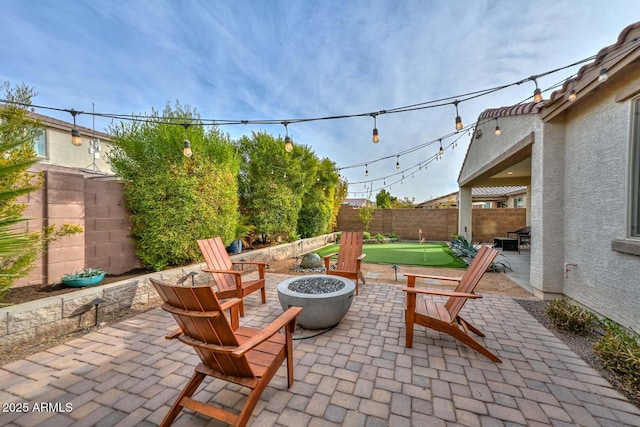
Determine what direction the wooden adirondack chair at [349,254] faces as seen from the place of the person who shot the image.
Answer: facing the viewer and to the left of the viewer

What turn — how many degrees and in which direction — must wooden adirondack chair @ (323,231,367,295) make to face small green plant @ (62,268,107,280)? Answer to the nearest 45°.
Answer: approximately 45° to its right

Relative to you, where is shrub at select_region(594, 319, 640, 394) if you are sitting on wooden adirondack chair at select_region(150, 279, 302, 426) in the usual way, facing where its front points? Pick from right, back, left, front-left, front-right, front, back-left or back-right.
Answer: front-right

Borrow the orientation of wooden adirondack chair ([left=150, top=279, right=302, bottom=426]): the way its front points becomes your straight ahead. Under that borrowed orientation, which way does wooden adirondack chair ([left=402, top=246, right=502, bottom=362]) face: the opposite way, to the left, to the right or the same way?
to the left

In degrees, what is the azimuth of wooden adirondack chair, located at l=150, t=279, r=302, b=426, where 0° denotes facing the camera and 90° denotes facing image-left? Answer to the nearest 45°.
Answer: approximately 225°

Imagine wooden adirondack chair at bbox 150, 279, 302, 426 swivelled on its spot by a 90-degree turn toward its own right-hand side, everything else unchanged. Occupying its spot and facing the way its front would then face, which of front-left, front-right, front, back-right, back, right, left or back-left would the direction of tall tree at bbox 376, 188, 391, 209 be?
left

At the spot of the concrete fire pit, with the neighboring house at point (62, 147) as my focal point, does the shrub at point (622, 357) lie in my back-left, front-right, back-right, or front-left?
back-right

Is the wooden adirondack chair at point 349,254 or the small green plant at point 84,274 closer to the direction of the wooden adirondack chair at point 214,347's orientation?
the wooden adirondack chair

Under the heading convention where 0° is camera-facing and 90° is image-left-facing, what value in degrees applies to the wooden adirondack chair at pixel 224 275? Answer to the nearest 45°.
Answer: approximately 315°

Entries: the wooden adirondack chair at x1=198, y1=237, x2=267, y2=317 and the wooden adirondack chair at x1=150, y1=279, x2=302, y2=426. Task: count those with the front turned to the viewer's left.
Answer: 0

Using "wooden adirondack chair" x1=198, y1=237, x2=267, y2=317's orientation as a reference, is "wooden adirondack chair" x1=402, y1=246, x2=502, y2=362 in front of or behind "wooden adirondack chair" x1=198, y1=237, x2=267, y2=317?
in front

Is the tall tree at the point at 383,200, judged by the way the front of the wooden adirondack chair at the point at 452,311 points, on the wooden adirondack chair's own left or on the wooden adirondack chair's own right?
on the wooden adirondack chair's own right

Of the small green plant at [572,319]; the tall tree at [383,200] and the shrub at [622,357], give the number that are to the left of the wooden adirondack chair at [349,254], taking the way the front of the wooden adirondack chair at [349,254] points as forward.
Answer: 2

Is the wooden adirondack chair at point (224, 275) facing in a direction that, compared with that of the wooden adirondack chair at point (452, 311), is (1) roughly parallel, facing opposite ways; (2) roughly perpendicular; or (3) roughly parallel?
roughly parallel, facing opposite ways

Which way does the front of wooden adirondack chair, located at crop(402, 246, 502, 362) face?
to the viewer's left

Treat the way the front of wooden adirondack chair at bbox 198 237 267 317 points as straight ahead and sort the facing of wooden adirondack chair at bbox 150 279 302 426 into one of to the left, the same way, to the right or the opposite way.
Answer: to the left

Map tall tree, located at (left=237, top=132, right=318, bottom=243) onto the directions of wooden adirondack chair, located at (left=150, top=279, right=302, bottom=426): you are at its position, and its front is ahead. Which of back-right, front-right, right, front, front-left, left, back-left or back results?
front-left

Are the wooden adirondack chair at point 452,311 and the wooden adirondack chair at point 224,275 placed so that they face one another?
yes

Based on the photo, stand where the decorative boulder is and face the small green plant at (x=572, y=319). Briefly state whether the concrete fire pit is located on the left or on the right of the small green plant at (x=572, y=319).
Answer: right
